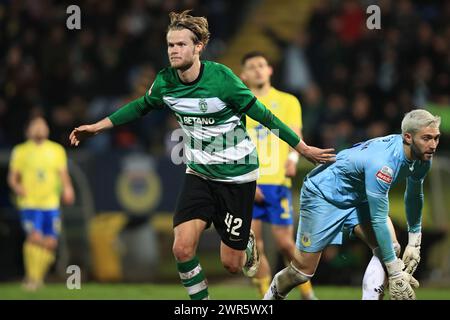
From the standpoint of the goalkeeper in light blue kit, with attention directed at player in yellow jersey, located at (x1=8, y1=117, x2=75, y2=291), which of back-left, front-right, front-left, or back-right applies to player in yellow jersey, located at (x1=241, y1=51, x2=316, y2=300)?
front-right

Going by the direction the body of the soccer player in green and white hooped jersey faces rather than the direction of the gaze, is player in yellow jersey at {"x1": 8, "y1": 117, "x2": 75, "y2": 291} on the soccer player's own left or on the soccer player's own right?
on the soccer player's own right

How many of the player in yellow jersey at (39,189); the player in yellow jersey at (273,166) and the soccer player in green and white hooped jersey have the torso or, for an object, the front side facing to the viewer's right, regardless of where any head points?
0

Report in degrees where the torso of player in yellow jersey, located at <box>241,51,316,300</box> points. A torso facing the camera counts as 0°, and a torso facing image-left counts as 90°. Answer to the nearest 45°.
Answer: approximately 45°

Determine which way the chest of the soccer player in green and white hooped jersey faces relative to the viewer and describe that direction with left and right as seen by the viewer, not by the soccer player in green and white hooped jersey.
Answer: facing the viewer and to the left of the viewer

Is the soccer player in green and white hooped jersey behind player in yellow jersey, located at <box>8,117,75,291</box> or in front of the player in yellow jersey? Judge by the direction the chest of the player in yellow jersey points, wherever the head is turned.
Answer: in front

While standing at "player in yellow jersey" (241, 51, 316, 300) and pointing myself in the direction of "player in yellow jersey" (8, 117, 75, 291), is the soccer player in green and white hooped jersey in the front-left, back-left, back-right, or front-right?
back-left

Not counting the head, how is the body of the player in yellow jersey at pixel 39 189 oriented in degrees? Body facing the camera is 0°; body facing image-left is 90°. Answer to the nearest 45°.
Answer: approximately 0°

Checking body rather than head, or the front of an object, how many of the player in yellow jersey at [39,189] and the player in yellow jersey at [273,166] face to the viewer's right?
0

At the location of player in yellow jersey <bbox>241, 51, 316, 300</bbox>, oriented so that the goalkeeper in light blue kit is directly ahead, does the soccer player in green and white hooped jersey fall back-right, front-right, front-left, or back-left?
front-right
